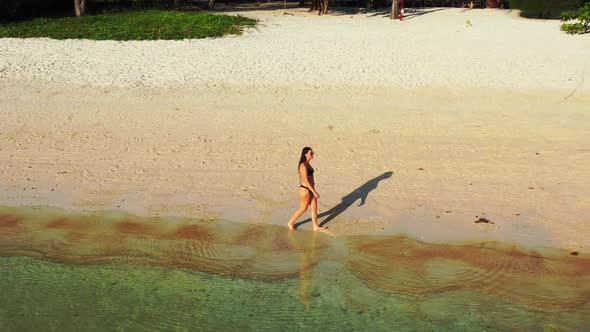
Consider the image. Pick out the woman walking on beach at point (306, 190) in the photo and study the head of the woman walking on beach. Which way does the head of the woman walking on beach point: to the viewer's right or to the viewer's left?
to the viewer's right

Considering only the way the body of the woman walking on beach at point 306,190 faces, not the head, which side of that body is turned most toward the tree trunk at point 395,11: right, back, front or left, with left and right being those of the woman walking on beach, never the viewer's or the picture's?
left

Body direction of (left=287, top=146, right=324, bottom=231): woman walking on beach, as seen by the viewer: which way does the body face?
to the viewer's right
